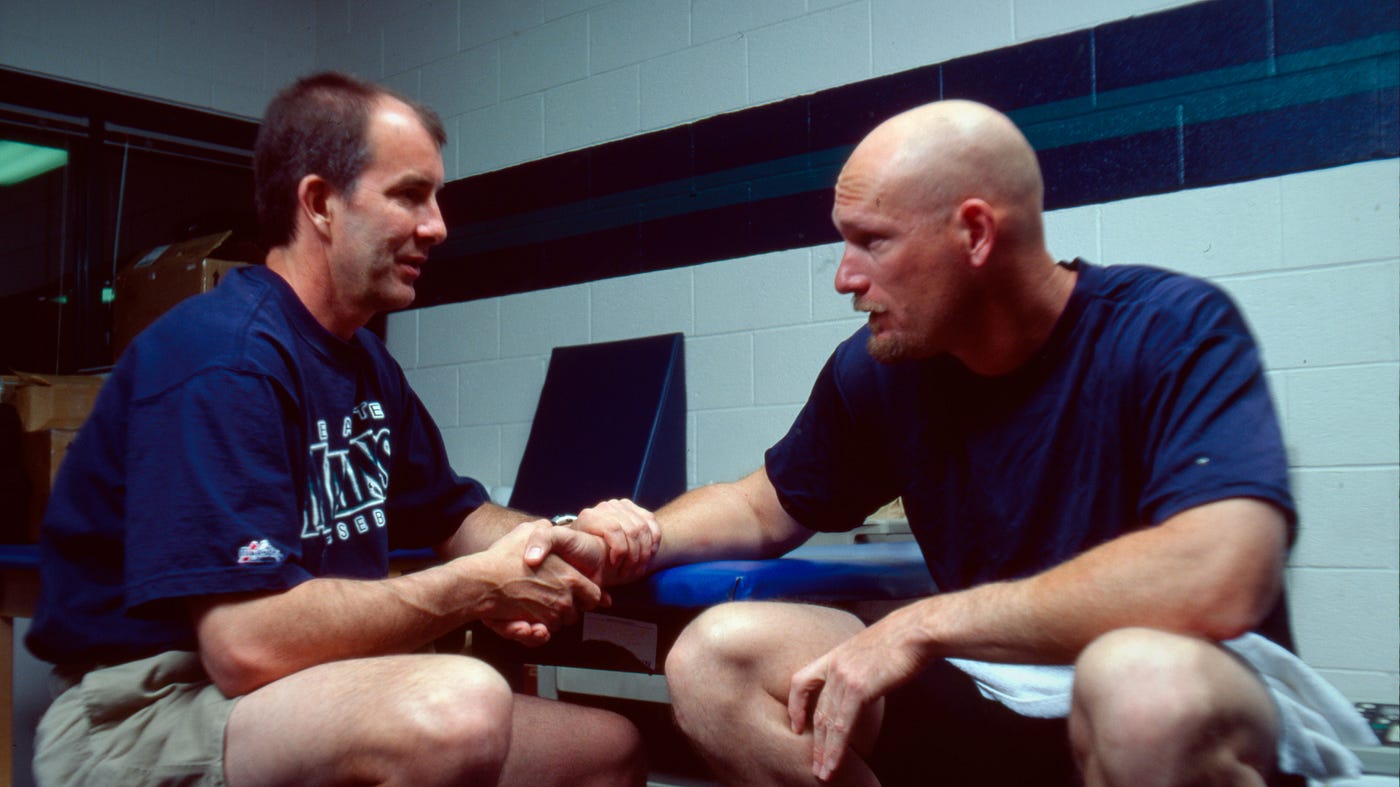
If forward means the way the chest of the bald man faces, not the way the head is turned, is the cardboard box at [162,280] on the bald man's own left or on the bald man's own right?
on the bald man's own right

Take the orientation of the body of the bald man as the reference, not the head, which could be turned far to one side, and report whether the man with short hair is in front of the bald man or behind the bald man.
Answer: in front

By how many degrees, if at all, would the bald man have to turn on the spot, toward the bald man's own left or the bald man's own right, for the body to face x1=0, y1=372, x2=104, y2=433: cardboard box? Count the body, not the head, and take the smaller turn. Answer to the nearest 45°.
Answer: approximately 45° to the bald man's own right

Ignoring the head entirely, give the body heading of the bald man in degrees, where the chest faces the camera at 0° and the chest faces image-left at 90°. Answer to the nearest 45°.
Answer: approximately 45°

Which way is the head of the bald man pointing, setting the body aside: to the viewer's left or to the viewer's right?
to the viewer's left

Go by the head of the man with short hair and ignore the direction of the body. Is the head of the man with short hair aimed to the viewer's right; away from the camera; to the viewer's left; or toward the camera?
to the viewer's right
